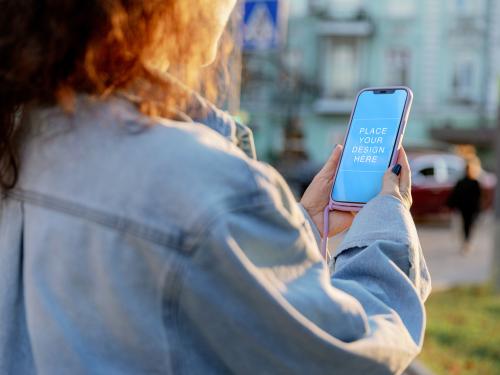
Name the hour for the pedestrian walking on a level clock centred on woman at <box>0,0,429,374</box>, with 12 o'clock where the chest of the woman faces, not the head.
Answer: The pedestrian walking is roughly at 11 o'clock from the woman.

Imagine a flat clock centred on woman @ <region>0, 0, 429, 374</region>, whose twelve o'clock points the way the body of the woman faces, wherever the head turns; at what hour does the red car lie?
The red car is roughly at 11 o'clock from the woman.

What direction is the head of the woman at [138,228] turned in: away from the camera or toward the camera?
away from the camera

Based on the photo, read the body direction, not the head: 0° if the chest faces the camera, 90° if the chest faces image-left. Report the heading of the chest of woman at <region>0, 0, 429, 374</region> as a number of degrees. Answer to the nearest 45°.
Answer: approximately 225°
